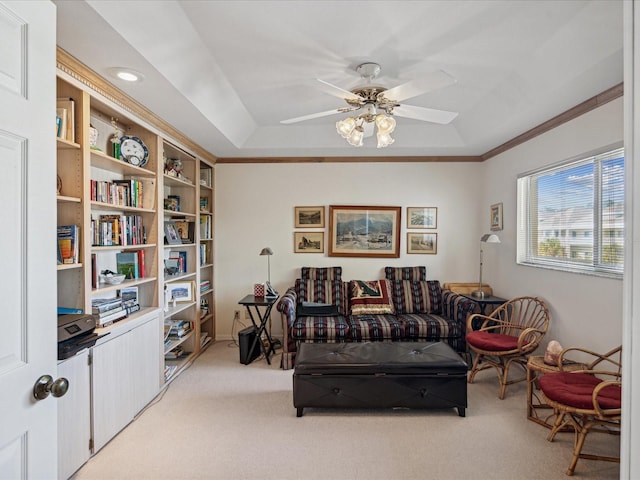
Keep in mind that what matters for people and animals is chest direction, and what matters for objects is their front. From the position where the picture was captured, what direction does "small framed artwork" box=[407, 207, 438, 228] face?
facing the viewer

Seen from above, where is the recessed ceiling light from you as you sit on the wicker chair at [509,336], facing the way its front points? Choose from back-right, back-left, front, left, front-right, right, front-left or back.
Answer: front

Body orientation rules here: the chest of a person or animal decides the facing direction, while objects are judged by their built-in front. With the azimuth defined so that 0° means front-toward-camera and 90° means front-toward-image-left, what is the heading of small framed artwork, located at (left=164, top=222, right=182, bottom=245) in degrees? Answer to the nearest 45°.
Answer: approximately 315°

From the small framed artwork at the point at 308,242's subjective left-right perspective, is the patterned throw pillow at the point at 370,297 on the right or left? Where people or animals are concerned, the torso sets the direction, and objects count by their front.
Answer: on its left

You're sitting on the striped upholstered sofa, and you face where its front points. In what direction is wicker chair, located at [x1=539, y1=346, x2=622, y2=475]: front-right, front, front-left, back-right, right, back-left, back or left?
front-left

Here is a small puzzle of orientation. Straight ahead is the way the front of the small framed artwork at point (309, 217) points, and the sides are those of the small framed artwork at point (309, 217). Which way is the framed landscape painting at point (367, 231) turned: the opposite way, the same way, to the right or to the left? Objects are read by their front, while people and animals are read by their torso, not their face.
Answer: the same way

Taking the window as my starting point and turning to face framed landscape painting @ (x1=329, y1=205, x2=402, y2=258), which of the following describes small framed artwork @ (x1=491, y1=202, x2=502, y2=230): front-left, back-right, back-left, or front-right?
front-right

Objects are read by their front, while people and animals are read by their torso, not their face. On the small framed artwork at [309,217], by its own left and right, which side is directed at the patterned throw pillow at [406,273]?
left

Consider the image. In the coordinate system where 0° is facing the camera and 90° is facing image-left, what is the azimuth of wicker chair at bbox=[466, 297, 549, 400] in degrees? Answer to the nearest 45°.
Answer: approximately 45°

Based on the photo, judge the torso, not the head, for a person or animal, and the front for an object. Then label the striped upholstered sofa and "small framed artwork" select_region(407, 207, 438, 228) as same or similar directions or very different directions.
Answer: same or similar directions

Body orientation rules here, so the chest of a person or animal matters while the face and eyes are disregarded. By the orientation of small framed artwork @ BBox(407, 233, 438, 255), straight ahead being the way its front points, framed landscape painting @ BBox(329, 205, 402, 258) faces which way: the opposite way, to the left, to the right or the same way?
the same way

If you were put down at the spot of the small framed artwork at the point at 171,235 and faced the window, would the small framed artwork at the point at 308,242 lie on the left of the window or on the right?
left

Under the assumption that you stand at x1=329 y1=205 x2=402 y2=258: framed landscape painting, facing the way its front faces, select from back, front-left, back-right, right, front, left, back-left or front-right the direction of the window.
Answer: front-left

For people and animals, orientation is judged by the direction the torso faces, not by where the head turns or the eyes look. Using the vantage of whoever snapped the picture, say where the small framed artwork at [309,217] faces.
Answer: facing the viewer

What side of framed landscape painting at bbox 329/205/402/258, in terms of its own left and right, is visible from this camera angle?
front

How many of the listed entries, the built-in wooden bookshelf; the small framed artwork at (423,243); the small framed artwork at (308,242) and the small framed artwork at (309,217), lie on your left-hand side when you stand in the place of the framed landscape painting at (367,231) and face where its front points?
1

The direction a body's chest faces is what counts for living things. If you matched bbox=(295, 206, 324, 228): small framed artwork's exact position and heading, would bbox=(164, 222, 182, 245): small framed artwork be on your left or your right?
on your right

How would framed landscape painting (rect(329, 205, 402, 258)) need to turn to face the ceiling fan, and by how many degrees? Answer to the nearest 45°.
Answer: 0° — it already faces it
